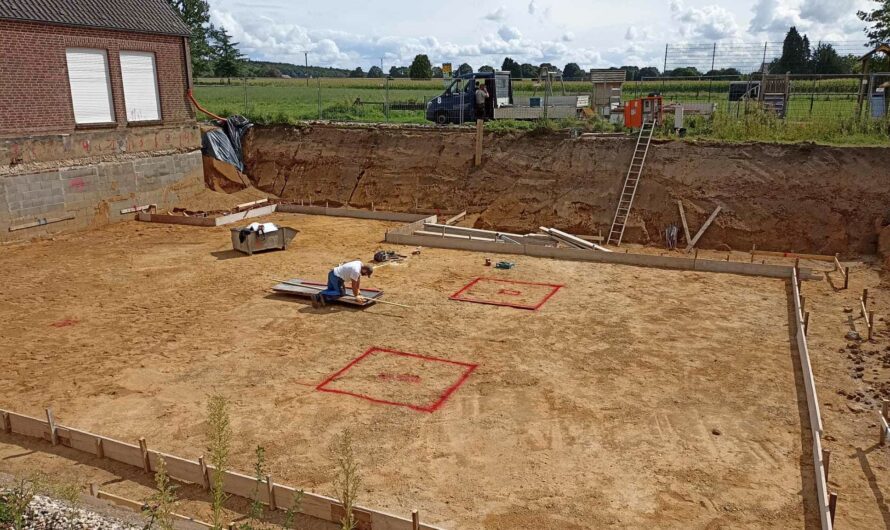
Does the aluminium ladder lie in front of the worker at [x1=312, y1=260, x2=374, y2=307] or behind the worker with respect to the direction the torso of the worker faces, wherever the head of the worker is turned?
in front

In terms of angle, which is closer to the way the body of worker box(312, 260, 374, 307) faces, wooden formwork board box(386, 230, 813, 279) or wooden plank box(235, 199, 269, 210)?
the wooden formwork board

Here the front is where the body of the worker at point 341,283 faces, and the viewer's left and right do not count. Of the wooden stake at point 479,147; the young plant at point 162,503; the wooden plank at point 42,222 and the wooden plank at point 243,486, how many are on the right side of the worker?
2

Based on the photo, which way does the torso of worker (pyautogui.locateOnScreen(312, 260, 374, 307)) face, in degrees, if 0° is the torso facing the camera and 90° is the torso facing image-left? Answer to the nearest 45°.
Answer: approximately 270°

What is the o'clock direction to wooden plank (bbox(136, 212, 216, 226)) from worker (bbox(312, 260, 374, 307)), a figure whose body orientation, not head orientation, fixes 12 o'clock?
The wooden plank is roughly at 8 o'clock from the worker.

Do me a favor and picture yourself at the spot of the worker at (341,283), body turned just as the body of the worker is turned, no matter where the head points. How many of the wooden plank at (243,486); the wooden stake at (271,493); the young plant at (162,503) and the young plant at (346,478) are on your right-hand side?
4

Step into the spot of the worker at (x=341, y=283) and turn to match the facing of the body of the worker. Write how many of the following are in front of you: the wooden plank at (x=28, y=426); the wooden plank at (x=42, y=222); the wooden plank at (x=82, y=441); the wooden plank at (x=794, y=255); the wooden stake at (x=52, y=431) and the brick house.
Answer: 1

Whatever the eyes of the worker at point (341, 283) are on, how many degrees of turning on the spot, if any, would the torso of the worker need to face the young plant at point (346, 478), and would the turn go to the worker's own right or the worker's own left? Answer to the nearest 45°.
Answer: approximately 90° to the worker's own right

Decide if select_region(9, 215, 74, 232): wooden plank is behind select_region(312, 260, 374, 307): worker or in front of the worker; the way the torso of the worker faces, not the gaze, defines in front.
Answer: behind

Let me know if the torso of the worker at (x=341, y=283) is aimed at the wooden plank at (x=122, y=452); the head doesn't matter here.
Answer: no

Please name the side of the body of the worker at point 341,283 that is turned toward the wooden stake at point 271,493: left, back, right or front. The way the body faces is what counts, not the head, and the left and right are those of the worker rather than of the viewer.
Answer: right

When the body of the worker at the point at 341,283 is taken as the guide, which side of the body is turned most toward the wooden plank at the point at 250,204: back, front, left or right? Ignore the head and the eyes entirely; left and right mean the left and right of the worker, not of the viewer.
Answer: left

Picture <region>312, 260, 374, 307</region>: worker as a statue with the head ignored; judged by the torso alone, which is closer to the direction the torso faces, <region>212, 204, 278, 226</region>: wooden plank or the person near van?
the person near van

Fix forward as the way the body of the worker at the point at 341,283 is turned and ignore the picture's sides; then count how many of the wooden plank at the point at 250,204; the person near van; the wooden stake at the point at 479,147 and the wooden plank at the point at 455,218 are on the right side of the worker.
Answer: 0

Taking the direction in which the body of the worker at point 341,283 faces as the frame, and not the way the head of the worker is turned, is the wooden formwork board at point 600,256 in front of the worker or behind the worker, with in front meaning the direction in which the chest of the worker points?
in front

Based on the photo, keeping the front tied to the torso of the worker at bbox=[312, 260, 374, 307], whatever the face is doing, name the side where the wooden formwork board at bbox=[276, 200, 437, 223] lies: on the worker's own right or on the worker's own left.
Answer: on the worker's own left

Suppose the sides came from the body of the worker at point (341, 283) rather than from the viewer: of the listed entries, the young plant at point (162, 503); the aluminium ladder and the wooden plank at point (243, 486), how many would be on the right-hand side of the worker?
2

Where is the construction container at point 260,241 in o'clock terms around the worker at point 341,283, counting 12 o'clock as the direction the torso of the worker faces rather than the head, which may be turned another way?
The construction container is roughly at 8 o'clock from the worker.

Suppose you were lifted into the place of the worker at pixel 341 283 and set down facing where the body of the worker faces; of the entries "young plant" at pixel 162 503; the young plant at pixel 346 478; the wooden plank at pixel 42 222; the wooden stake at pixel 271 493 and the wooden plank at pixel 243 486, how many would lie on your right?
4

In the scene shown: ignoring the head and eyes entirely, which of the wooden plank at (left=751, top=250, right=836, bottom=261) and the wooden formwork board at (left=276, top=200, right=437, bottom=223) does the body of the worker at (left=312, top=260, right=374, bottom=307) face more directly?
the wooden plank
